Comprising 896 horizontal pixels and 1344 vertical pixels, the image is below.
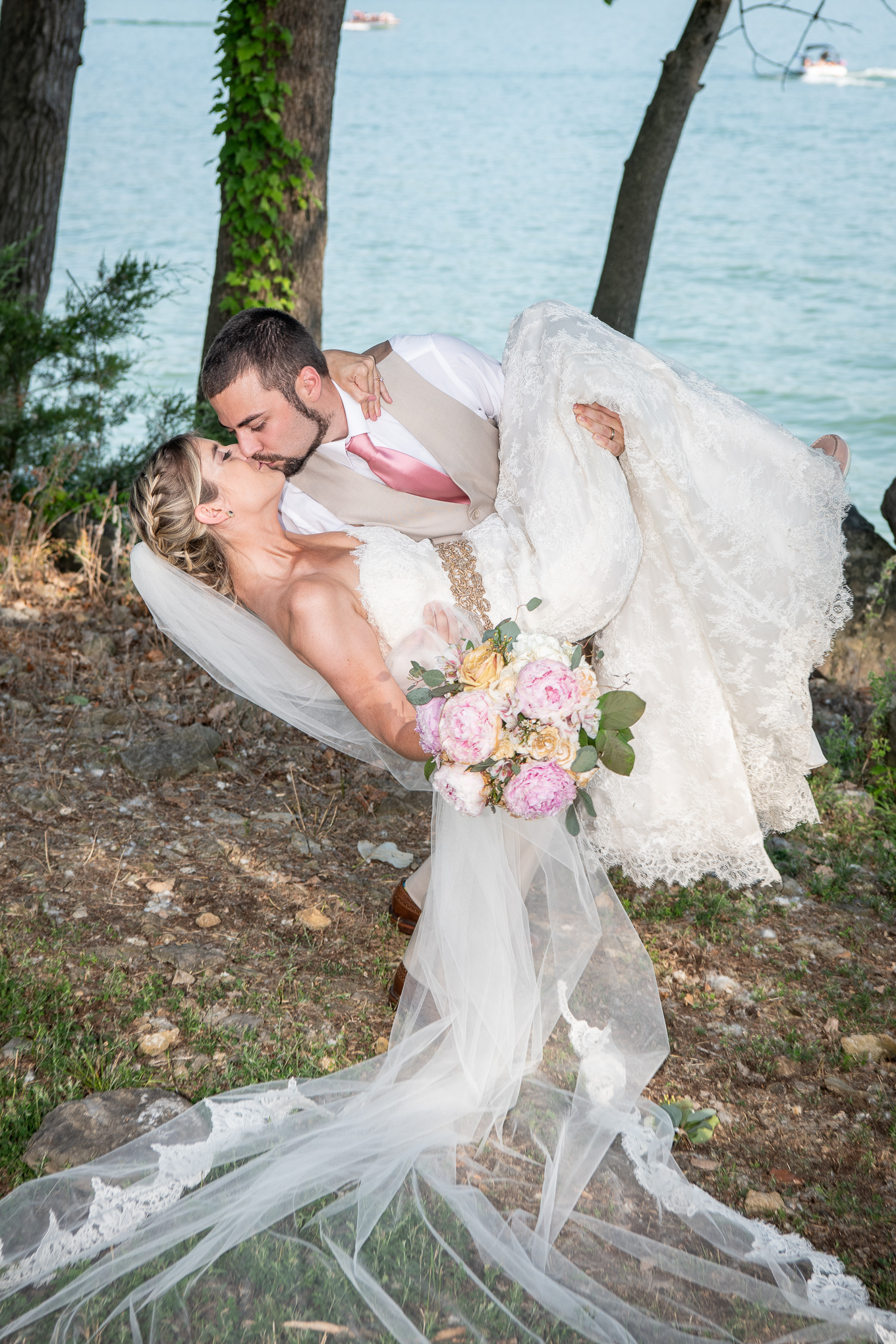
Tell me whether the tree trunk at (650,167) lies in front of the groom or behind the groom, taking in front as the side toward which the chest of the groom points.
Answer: behind

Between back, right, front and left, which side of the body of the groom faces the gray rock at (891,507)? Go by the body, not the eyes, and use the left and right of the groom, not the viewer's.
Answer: back

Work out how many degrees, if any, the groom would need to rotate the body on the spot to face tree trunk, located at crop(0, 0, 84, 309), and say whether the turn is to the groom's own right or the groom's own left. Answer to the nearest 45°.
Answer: approximately 90° to the groom's own right

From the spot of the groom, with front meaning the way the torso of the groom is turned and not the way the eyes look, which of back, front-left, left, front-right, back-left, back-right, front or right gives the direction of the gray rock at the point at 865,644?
back

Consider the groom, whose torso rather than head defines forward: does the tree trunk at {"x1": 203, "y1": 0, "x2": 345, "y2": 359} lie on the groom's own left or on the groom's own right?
on the groom's own right

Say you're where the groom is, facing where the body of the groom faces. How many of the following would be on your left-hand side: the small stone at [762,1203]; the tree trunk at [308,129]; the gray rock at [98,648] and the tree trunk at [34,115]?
1

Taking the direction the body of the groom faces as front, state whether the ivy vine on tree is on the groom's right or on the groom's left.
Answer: on the groom's right

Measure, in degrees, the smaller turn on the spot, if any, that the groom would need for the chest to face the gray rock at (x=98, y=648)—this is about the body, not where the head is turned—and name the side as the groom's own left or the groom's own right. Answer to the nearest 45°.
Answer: approximately 90° to the groom's own right

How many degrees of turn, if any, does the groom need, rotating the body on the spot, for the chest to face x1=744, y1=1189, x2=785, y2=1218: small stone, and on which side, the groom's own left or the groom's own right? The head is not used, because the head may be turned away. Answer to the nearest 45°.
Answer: approximately 90° to the groom's own left

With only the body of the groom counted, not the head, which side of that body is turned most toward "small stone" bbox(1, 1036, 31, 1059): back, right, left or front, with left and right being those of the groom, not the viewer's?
front
